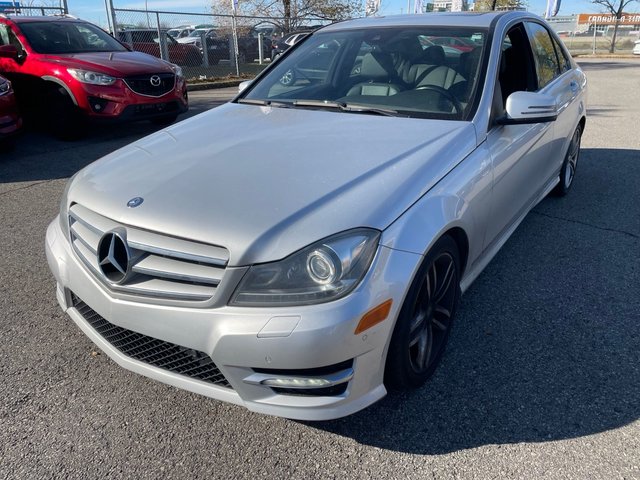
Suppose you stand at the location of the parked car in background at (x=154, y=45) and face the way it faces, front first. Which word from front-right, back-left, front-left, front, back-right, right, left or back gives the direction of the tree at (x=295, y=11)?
left

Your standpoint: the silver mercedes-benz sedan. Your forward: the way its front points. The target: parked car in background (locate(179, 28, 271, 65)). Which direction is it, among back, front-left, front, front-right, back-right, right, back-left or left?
back-right

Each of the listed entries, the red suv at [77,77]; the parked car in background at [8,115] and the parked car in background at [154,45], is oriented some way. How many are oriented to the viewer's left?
0

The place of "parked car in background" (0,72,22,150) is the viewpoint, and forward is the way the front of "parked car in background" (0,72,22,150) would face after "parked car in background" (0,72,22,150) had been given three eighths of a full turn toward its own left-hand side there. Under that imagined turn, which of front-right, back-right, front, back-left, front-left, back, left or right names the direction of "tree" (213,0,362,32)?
front-right

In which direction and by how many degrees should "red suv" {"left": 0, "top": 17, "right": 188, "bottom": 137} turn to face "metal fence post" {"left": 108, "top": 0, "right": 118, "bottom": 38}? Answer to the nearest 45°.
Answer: approximately 135° to its left

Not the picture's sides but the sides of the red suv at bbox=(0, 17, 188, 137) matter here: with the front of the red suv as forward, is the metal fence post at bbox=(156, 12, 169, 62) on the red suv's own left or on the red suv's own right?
on the red suv's own left

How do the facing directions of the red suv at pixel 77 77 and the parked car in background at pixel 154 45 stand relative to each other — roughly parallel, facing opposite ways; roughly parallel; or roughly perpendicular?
roughly parallel

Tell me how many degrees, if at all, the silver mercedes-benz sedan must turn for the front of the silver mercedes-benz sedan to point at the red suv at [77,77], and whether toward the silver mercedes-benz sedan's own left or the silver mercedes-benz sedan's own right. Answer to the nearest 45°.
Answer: approximately 90° to the silver mercedes-benz sedan's own right

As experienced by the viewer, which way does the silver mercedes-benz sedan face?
facing the viewer and to the left of the viewer

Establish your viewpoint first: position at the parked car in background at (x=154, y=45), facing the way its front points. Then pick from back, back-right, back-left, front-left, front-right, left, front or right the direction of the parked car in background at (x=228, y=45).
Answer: left

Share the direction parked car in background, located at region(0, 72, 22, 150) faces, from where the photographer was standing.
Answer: facing the viewer and to the right of the viewer

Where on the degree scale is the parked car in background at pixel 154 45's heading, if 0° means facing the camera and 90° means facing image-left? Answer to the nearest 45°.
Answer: approximately 315°
